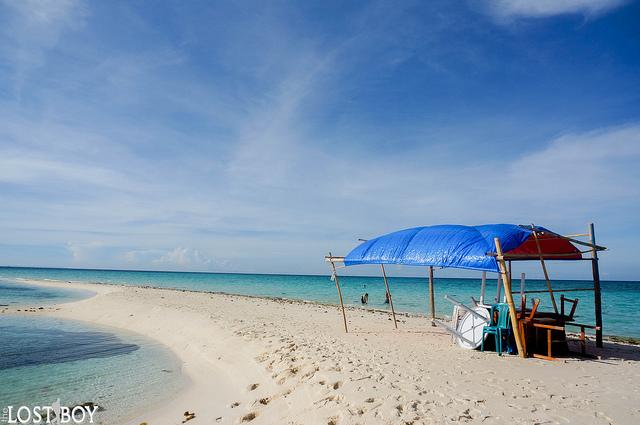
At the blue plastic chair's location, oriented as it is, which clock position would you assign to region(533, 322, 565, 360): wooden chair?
The wooden chair is roughly at 8 o'clock from the blue plastic chair.

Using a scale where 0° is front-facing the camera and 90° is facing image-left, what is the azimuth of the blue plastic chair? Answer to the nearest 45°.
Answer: approximately 45°
